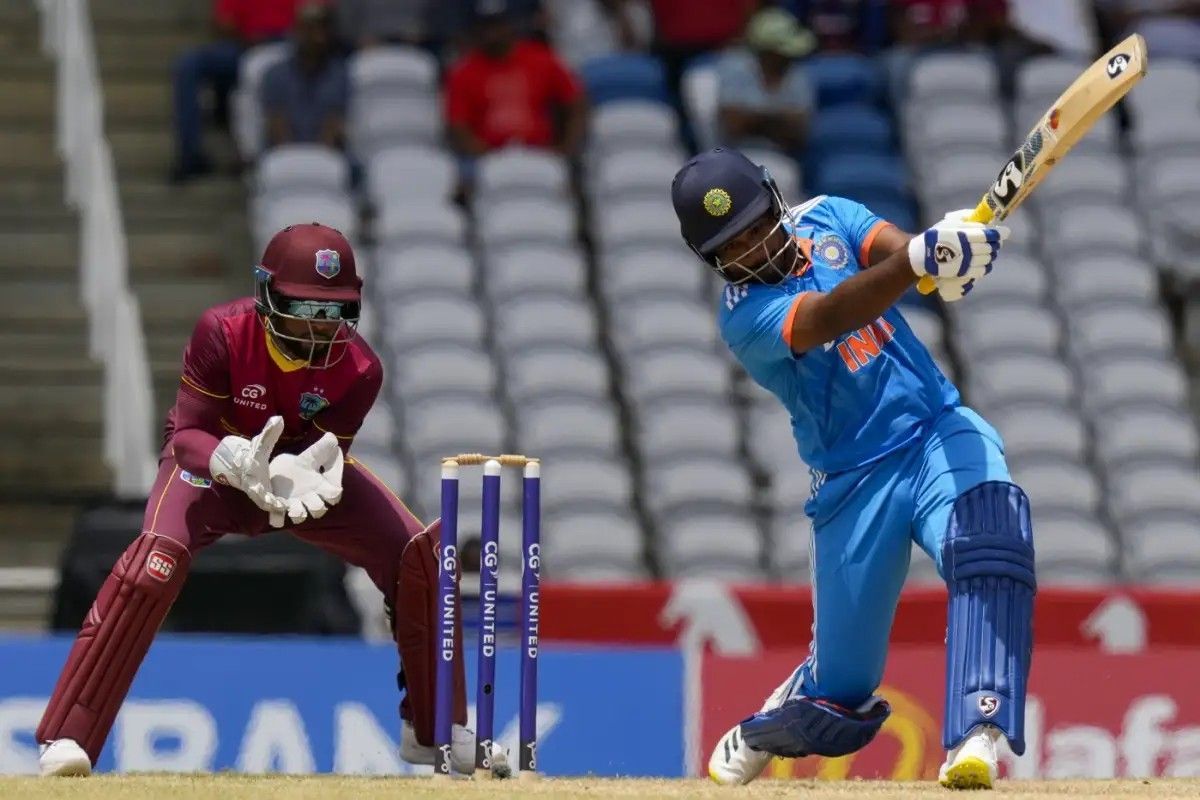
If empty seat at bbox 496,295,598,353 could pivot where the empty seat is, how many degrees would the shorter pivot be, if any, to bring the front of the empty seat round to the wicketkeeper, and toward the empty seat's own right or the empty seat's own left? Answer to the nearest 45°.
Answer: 0° — it already faces them

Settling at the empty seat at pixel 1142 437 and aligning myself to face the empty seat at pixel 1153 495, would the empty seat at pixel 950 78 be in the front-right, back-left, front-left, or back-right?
back-right

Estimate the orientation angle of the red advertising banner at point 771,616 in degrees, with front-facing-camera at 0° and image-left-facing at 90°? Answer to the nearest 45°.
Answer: approximately 0°
